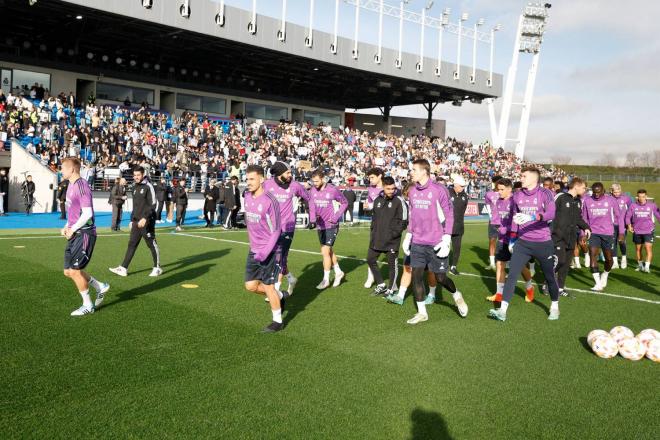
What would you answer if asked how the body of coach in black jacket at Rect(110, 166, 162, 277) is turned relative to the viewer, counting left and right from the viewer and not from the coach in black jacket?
facing the viewer and to the left of the viewer

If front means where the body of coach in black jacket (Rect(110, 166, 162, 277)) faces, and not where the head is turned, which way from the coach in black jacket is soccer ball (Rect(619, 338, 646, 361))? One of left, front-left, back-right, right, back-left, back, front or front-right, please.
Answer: left

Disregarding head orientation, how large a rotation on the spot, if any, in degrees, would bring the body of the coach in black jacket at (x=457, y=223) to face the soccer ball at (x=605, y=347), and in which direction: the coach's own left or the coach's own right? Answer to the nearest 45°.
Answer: approximately 45° to the coach's own left

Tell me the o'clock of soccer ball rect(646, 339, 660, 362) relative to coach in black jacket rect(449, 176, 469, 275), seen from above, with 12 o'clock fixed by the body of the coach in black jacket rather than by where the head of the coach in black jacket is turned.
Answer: The soccer ball is roughly at 10 o'clock from the coach in black jacket.

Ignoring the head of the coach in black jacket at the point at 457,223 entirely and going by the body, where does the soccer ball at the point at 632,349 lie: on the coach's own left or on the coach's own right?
on the coach's own left

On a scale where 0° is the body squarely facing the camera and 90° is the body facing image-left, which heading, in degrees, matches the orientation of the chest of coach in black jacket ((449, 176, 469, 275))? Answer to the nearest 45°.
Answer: approximately 45°

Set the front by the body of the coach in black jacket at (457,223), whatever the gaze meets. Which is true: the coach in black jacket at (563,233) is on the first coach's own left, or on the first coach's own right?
on the first coach's own left

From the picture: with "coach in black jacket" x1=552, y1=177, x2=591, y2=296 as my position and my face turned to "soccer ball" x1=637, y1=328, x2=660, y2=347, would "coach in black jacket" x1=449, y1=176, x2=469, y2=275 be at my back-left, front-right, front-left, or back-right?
back-right

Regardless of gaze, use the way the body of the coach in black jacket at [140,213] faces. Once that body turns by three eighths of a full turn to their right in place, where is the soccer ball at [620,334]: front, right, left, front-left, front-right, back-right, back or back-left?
back-right

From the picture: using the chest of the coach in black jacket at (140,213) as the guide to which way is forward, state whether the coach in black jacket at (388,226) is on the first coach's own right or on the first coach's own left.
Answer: on the first coach's own left

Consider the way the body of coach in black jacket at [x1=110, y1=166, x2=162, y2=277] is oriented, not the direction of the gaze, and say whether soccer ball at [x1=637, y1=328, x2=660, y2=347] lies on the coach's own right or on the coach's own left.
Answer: on the coach's own left

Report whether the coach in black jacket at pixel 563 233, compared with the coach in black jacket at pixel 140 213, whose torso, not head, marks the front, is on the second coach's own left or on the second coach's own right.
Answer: on the second coach's own left

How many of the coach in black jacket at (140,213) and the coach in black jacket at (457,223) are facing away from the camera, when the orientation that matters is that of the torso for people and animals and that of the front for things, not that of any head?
0
